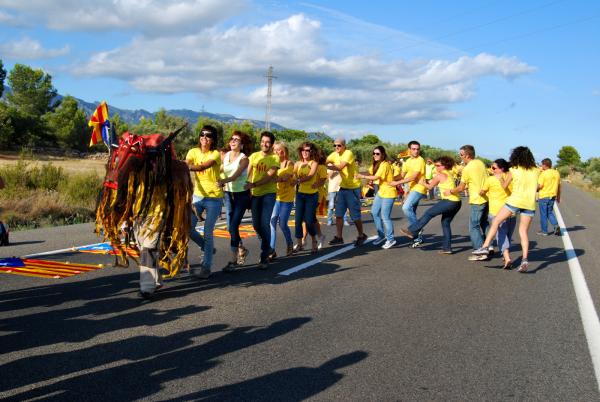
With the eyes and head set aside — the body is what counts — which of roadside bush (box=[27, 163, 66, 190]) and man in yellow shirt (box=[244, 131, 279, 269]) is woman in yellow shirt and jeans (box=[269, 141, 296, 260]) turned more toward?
the man in yellow shirt

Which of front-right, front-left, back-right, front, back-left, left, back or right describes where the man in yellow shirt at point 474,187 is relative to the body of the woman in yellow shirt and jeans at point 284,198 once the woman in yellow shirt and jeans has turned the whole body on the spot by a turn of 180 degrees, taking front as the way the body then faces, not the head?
front-right

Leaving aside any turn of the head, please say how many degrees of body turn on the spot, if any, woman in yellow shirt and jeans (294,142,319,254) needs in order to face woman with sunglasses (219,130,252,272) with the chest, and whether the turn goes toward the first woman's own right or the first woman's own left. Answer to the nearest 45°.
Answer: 0° — they already face them

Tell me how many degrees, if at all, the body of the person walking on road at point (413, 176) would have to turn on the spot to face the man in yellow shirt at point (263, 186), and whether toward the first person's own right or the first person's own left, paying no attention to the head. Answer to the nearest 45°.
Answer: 0° — they already face them

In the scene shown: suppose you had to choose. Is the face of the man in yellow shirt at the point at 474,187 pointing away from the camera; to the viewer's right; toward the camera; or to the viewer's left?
to the viewer's left

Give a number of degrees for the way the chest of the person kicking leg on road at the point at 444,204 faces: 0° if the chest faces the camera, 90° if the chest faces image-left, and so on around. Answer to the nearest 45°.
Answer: approximately 90°

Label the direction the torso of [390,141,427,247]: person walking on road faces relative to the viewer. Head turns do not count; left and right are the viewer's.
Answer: facing the viewer and to the left of the viewer

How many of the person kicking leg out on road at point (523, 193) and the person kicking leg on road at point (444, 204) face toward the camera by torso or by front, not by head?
0

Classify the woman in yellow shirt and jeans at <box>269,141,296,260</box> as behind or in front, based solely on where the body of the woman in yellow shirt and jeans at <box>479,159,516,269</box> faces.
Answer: in front

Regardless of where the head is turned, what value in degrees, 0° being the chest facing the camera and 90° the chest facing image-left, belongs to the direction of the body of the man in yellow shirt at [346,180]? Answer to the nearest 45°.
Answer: approximately 45°

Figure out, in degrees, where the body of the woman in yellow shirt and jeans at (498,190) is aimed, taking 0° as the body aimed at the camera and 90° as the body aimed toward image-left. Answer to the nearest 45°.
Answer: approximately 45°

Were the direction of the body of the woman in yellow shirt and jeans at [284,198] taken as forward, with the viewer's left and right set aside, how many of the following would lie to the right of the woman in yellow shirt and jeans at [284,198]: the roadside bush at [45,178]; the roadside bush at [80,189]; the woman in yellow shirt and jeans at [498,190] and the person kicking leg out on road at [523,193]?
2

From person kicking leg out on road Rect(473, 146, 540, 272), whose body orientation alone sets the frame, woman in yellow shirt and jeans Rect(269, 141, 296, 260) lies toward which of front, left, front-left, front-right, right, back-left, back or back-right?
front-left

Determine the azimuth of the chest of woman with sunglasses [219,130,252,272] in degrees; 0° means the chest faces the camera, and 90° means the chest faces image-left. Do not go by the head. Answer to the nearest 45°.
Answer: approximately 45°
